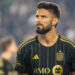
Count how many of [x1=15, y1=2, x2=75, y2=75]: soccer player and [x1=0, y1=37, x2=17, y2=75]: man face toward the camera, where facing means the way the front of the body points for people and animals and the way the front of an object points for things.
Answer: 1

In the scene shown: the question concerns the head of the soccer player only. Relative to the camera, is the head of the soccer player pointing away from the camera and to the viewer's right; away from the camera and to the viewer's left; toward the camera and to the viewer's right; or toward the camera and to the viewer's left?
toward the camera and to the viewer's left

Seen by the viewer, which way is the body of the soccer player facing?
toward the camera
